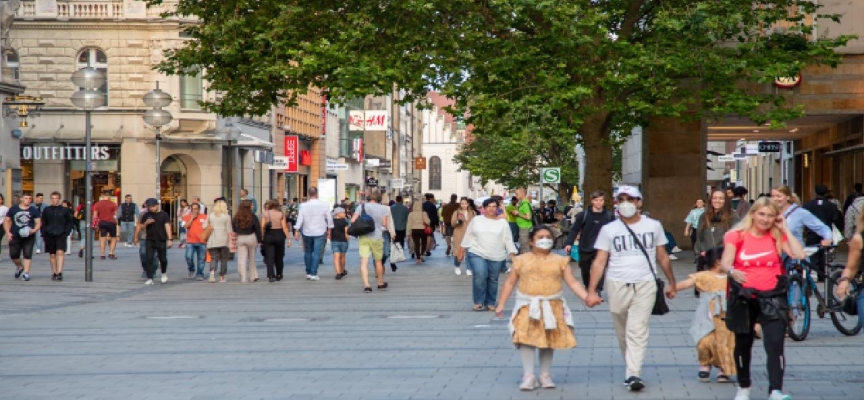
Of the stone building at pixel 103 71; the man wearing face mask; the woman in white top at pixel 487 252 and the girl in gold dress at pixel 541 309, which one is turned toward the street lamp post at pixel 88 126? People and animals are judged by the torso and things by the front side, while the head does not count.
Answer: the stone building

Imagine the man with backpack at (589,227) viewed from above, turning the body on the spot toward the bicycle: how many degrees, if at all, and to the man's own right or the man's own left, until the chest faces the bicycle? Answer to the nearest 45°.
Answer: approximately 45° to the man's own left

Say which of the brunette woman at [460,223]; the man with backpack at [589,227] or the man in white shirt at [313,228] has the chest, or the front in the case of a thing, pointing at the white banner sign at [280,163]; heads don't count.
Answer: the man in white shirt

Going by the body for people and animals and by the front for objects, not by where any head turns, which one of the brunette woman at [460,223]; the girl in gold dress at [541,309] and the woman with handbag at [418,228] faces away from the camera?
the woman with handbag

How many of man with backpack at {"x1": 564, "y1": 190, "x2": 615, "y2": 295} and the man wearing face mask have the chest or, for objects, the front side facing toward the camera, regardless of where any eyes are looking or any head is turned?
2

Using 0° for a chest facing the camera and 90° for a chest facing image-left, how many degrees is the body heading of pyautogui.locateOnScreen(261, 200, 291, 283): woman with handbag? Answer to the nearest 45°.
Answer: approximately 180°

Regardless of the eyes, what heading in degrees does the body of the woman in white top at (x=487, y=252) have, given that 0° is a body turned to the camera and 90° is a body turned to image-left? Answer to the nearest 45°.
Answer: approximately 0°
